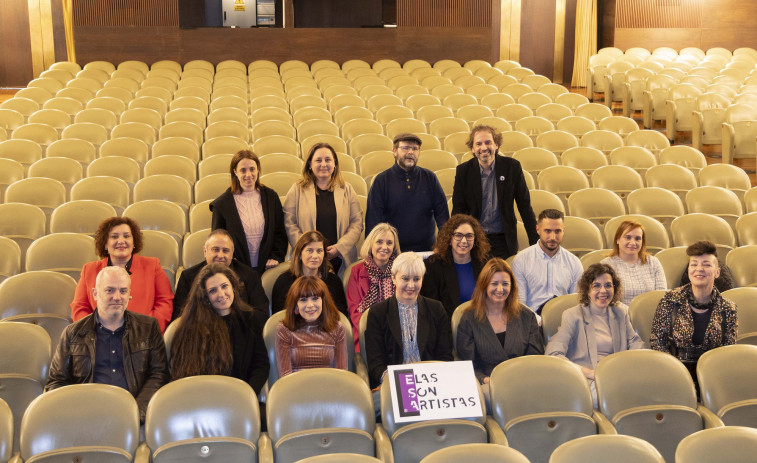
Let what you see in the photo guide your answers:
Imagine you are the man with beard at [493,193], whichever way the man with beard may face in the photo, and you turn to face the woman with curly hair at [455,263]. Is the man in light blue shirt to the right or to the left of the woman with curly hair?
left

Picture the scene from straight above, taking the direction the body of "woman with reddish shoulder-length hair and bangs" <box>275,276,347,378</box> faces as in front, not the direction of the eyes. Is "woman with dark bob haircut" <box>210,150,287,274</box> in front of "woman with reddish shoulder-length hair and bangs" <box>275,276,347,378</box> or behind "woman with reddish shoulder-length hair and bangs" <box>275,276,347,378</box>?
behind

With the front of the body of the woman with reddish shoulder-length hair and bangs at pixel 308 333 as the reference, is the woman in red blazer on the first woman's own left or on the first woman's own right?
on the first woman's own right

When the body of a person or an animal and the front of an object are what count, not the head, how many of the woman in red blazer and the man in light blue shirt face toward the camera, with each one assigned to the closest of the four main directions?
2

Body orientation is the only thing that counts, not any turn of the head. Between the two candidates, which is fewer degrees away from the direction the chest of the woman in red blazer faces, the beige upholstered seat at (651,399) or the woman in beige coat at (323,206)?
the beige upholstered seat

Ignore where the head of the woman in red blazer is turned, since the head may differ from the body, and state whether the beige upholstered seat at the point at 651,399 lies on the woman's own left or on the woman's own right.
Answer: on the woman's own left
